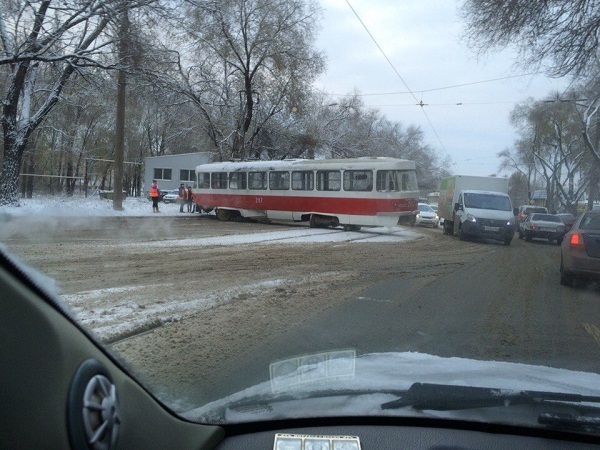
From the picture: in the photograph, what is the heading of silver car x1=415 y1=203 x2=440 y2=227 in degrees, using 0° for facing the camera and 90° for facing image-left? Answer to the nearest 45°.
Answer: approximately 0°

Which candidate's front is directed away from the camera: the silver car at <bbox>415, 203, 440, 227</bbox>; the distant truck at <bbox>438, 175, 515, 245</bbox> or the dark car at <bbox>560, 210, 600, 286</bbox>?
the dark car

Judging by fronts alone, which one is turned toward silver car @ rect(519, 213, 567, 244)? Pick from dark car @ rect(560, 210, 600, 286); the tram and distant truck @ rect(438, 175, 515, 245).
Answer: the dark car

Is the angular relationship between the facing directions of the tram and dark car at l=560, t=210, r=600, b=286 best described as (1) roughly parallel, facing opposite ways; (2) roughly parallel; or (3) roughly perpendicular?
roughly perpendicular

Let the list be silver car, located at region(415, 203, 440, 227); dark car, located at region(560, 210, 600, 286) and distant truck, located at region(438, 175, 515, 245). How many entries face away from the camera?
1

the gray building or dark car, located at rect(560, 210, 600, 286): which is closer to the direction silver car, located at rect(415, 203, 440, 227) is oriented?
the dark car

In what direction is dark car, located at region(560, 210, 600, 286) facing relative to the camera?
away from the camera

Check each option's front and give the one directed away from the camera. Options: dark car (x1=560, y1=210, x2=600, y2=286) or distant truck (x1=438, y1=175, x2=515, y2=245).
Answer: the dark car

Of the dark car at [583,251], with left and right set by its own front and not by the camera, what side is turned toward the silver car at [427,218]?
front

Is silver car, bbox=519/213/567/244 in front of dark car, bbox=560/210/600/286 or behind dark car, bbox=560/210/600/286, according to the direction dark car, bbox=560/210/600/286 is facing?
in front

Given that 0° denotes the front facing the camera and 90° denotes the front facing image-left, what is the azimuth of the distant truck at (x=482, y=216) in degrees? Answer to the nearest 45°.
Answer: approximately 0°

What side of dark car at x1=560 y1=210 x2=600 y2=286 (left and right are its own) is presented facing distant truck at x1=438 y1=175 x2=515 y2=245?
front

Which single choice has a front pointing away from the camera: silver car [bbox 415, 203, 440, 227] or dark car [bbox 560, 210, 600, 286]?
the dark car

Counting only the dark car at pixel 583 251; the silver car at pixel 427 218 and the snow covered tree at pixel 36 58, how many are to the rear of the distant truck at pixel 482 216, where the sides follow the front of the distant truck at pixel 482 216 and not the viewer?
1

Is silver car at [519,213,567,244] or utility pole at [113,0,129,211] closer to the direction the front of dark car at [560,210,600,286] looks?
the silver car

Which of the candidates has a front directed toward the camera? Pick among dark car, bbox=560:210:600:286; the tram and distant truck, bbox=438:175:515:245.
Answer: the distant truck

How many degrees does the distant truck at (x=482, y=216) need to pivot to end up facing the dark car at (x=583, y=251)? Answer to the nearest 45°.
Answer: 0° — it already faces it
